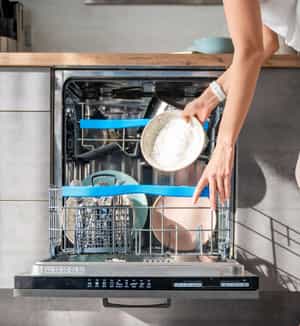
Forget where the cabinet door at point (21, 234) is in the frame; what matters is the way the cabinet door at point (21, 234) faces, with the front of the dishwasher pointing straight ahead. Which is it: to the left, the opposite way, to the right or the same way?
the same way

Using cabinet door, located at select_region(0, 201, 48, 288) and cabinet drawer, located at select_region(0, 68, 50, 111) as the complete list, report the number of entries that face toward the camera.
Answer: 2

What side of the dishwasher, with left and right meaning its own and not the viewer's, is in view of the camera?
front

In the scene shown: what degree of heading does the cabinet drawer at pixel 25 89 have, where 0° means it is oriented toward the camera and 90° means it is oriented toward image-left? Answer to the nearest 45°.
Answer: approximately 0°

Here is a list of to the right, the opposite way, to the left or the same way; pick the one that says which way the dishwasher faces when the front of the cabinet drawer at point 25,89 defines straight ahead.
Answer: the same way

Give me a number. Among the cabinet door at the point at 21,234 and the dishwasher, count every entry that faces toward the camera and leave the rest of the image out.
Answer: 2

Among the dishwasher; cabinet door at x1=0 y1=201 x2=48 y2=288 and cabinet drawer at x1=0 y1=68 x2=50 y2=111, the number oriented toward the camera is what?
3

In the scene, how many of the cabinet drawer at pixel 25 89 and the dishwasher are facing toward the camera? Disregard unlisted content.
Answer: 2

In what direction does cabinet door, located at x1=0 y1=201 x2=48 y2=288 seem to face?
toward the camera
